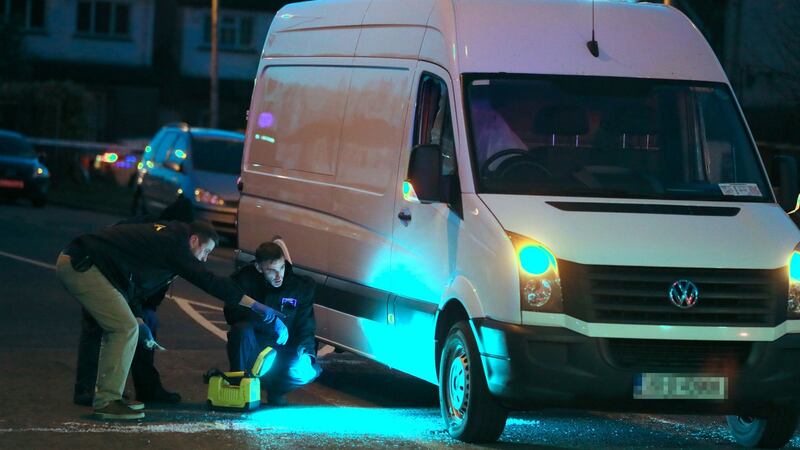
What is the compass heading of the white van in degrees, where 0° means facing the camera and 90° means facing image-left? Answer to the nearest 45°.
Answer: approximately 315°

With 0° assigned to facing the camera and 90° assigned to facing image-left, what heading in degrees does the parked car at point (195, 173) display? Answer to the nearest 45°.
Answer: approximately 315°

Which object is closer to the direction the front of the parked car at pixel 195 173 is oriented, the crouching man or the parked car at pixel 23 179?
the crouching man

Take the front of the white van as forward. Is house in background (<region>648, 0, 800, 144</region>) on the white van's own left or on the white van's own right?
on the white van's own left

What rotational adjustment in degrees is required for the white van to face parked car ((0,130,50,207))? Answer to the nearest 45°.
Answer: approximately 180°

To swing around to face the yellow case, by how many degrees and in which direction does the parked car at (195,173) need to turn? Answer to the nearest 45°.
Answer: approximately 45° to its right

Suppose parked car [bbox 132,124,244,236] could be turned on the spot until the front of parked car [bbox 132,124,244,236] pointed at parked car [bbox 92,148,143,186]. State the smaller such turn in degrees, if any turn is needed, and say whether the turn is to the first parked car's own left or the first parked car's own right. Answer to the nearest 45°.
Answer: approximately 135° to the first parked car's own left
